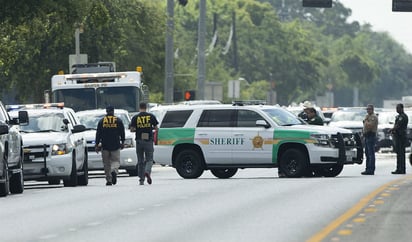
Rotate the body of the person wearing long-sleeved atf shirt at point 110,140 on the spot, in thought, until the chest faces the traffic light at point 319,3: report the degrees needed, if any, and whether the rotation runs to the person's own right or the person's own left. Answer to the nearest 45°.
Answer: approximately 45° to the person's own right

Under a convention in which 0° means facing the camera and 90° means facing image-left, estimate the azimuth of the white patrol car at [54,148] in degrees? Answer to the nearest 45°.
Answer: approximately 0°

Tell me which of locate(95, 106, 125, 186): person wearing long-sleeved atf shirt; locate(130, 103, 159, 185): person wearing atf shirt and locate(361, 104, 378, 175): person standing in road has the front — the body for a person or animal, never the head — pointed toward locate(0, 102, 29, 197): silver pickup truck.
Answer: the person standing in road

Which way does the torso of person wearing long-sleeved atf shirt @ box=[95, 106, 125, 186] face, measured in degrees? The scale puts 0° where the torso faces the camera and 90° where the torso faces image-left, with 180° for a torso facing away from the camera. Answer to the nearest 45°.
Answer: approximately 180°

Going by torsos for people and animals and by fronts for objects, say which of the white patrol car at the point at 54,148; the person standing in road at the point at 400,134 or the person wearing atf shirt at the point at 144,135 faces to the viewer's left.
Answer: the person standing in road

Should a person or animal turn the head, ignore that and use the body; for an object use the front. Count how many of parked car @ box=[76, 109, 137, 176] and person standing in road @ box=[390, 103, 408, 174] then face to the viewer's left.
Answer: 1

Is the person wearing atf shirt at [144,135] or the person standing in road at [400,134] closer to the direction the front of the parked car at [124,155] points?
the person wearing atf shirt

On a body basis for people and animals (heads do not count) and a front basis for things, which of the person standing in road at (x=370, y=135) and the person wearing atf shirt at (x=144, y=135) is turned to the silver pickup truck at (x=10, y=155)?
the person standing in road

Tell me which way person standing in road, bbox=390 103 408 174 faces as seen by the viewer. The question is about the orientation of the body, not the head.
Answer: to the viewer's left

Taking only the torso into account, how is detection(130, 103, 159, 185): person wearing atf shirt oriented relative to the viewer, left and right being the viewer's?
facing away from the viewer

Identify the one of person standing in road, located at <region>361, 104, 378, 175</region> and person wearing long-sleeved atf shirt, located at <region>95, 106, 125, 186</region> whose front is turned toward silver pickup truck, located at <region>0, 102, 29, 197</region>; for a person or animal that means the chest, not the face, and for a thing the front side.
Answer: the person standing in road
